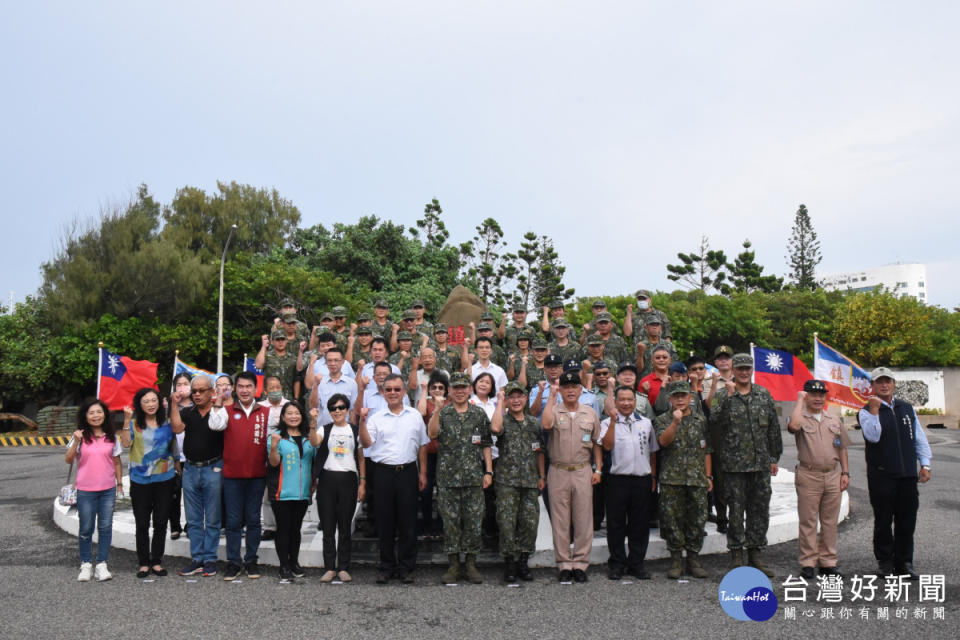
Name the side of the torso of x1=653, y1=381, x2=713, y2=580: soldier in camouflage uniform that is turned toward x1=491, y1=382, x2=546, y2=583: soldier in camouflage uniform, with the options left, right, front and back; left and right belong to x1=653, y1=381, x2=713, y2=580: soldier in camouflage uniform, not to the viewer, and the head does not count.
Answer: right

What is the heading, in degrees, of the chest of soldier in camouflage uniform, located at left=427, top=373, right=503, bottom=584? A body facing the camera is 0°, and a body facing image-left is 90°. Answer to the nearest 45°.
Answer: approximately 0°

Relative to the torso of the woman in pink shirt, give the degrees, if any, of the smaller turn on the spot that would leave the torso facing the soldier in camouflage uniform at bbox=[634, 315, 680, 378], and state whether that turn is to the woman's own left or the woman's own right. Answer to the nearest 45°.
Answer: approximately 90° to the woman's own left

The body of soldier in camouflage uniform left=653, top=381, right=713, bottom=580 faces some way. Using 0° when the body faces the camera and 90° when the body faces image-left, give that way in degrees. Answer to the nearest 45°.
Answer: approximately 0°

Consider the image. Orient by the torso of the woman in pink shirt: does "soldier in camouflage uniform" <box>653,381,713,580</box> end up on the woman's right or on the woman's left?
on the woman's left
